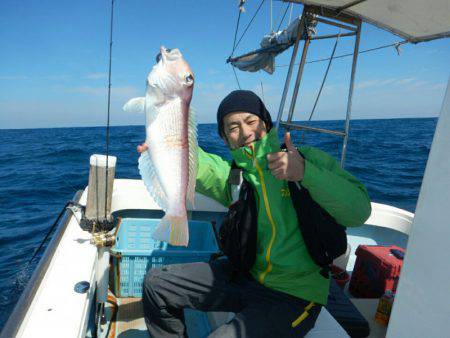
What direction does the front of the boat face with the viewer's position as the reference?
facing the viewer
